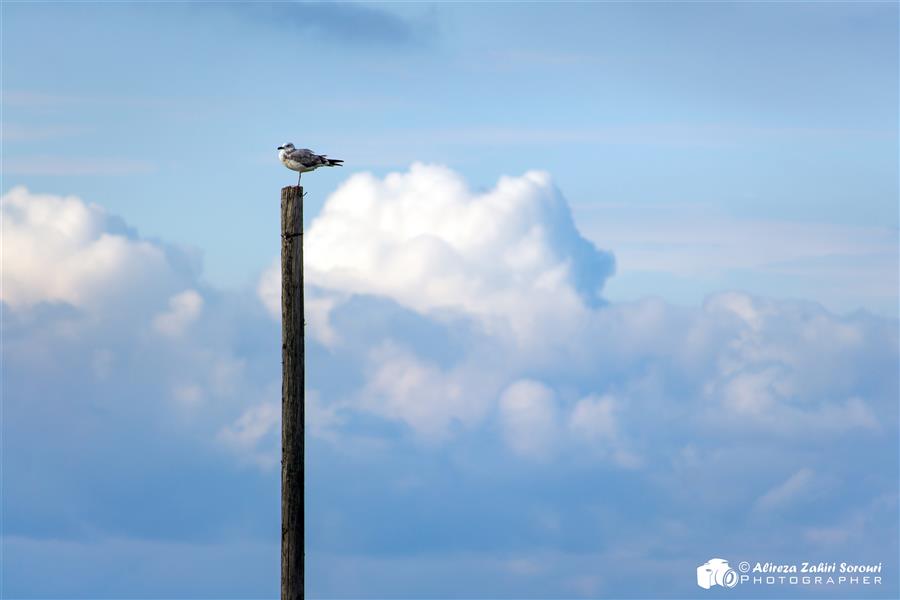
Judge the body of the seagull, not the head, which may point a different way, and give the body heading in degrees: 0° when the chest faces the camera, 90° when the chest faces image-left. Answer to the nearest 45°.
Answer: approximately 90°
